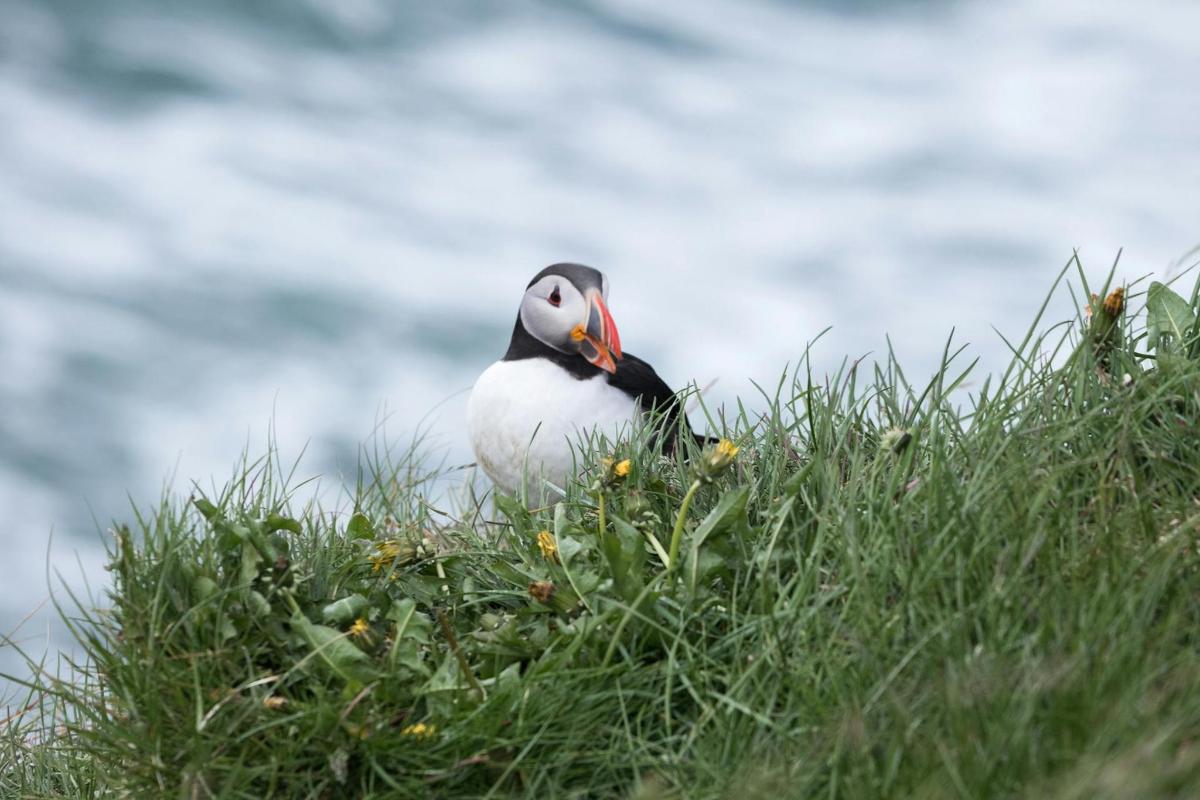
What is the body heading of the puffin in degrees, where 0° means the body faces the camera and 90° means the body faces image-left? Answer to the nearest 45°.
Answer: approximately 45°

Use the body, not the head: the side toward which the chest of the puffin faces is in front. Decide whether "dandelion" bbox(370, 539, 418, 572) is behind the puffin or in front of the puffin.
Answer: in front
